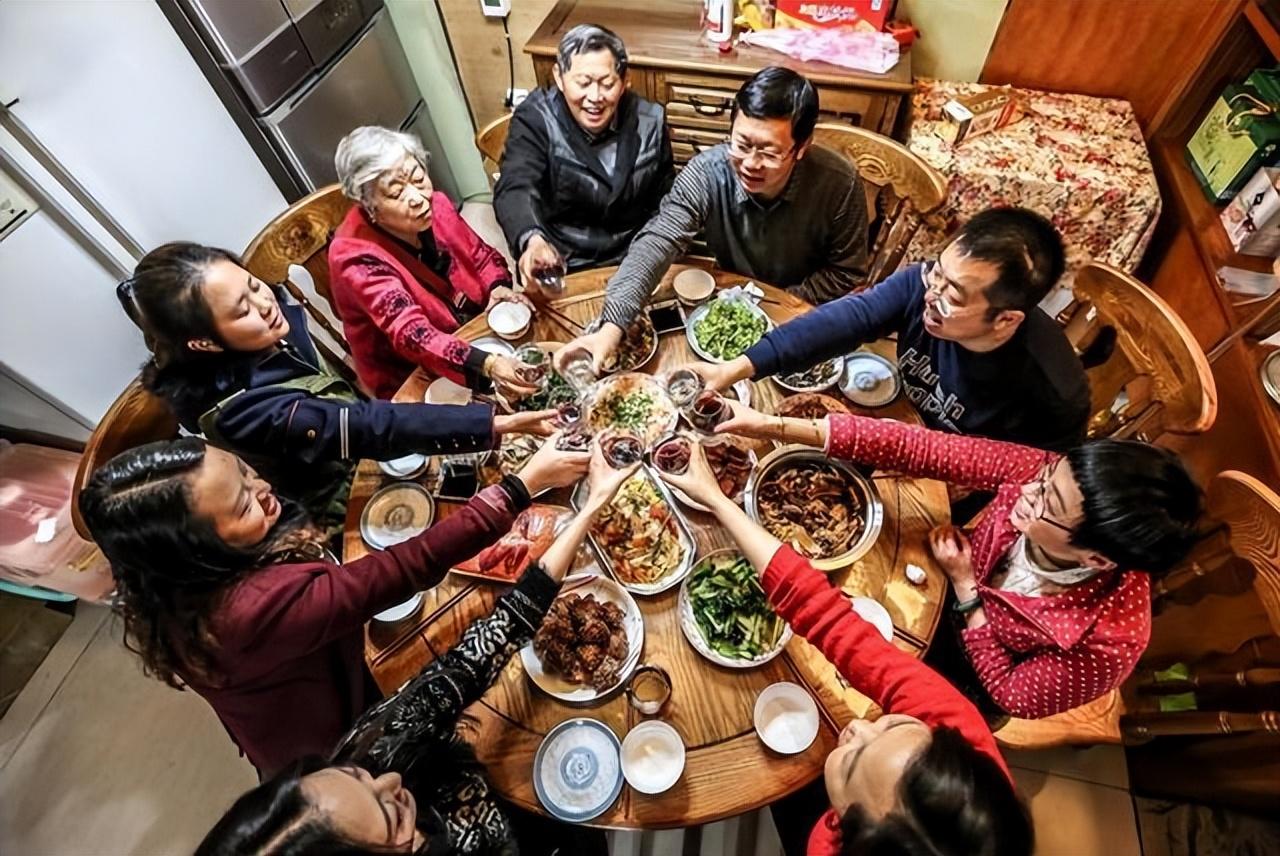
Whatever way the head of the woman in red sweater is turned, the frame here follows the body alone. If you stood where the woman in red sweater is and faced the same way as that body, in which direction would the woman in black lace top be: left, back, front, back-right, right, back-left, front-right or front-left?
left

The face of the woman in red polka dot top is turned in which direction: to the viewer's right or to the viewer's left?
to the viewer's left

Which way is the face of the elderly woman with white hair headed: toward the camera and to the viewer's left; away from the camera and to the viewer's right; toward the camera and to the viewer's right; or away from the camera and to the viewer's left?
toward the camera and to the viewer's right

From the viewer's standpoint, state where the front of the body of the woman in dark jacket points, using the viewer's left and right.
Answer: facing to the right of the viewer

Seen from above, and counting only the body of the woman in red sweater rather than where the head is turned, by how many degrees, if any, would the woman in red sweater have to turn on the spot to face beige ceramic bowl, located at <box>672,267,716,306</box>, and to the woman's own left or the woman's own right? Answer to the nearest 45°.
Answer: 0° — they already face it

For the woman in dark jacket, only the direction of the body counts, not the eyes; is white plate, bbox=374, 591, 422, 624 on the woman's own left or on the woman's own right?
on the woman's own right

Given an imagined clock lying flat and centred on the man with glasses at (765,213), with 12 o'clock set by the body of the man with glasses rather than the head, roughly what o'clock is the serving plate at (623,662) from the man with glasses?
The serving plate is roughly at 11 o'clock from the man with glasses.

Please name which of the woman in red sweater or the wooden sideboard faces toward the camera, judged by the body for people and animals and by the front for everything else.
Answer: the wooden sideboard

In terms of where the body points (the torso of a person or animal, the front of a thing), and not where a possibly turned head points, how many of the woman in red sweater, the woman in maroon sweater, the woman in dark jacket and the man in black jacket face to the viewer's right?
2

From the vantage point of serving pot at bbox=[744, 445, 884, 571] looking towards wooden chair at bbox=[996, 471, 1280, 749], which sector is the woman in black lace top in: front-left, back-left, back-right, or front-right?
back-right

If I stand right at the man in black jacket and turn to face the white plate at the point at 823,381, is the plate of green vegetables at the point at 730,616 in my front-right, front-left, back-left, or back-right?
front-right

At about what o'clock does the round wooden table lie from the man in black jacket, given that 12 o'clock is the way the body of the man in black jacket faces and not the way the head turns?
The round wooden table is roughly at 12 o'clock from the man in black jacket.

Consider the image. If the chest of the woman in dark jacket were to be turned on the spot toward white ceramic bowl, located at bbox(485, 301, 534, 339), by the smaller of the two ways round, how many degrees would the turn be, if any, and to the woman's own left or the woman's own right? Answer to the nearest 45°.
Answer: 0° — they already face it

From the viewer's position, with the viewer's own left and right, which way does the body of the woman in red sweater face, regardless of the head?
facing away from the viewer and to the left of the viewer

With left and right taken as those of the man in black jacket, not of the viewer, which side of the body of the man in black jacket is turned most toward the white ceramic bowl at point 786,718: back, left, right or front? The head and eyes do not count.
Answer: front

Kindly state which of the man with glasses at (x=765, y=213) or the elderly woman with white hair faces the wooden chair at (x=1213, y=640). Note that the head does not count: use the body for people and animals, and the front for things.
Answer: the elderly woman with white hair

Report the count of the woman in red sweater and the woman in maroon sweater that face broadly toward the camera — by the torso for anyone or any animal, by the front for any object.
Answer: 0

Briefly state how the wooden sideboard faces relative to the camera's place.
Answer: facing the viewer

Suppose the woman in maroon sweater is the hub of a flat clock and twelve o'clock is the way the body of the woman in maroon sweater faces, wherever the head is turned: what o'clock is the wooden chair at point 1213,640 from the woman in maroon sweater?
The wooden chair is roughly at 2 o'clock from the woman in maroon sweater.
